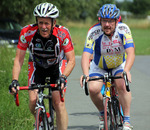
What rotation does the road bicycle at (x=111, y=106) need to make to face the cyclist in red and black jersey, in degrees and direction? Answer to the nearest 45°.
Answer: approximately 90° to its right

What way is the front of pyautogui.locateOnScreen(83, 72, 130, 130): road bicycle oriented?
toward the camera

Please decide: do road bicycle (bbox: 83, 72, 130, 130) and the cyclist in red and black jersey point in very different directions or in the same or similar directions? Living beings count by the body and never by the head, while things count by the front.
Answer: same or similar directions

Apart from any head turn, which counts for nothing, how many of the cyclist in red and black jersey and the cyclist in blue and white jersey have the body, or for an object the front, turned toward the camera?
2

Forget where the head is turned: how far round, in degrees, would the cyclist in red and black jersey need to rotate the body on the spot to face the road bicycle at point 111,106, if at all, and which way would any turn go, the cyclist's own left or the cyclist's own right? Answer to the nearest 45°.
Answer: approximately 90° to the cyclist's own left

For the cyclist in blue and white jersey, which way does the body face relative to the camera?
toward the camera

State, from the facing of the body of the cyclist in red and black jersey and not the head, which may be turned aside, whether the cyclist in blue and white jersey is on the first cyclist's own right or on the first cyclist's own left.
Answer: on the first cyclist's own left

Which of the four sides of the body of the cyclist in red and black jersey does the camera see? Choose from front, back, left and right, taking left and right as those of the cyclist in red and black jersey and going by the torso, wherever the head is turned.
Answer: front

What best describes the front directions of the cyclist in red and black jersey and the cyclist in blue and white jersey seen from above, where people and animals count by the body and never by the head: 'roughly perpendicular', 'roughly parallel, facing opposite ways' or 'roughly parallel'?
roughly parallel
